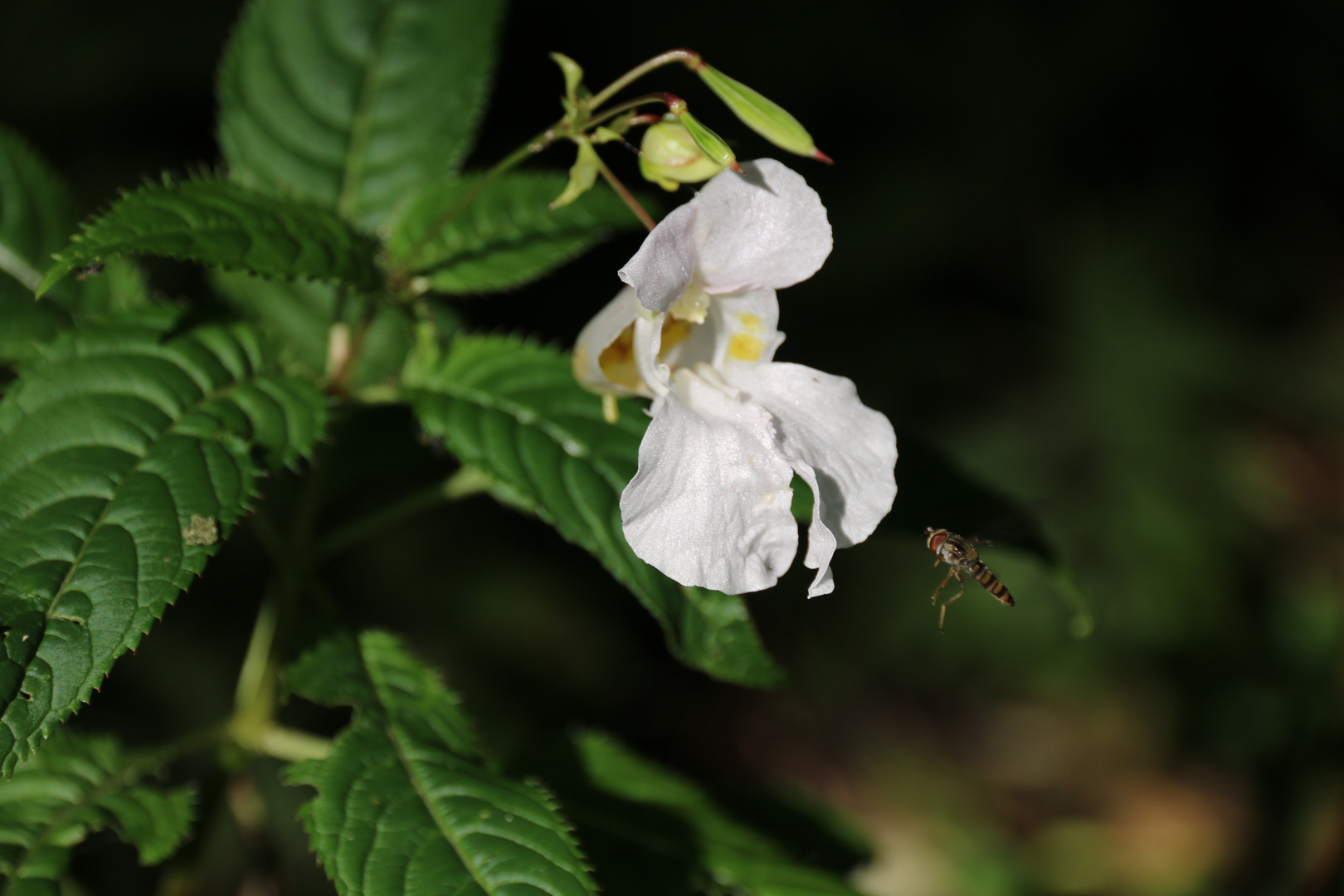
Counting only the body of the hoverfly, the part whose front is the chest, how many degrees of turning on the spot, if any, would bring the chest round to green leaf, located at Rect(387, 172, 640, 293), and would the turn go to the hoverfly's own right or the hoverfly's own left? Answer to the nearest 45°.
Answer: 0° — it already faces it

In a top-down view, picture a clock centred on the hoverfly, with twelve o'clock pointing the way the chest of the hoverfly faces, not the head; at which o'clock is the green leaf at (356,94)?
The green leaf is roughly at 12 o'clock from the hoverfly.

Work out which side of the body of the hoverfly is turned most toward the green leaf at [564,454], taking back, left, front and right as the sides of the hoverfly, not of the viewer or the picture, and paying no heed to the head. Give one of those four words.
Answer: front

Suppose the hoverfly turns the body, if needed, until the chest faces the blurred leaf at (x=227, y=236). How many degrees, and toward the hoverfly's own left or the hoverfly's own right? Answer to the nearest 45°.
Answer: approximately 45° to the hoverfly's own left

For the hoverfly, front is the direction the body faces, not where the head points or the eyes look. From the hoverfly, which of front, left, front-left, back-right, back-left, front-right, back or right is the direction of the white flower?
front-left

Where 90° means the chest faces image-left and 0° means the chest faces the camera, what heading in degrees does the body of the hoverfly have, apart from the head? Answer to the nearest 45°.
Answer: approximately 90°
